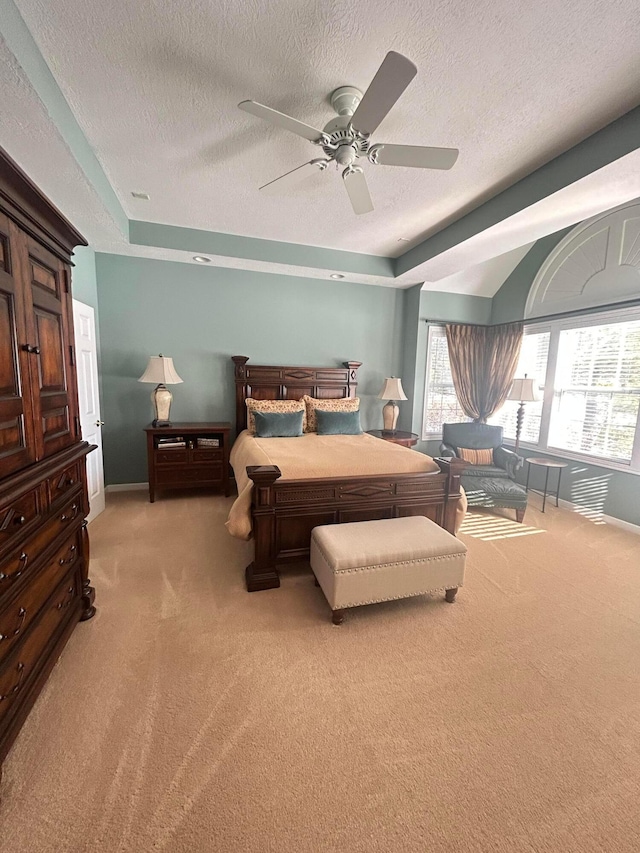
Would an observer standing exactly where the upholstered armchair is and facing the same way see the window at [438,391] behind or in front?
behind

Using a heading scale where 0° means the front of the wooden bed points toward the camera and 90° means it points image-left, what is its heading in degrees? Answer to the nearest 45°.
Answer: approximately 0°

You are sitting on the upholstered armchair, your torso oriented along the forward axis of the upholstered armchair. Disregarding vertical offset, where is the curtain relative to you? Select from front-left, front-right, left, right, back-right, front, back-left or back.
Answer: back

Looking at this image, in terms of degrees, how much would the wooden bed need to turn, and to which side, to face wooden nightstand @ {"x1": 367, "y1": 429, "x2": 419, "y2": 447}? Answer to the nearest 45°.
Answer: approximately 180°

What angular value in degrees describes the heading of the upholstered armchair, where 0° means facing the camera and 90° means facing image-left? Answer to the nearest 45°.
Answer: approximately 0°

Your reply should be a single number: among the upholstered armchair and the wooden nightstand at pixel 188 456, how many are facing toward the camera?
2

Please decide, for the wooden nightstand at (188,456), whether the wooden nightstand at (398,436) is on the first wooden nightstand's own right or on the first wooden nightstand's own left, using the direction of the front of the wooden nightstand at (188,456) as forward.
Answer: on the first wooden nightstand's own left

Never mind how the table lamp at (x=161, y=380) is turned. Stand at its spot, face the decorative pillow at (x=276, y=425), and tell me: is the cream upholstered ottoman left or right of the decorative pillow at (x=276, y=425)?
right

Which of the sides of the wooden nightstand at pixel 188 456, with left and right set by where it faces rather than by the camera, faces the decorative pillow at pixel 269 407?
left

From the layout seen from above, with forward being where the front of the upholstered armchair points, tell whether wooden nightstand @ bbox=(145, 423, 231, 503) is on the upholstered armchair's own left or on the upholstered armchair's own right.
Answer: on the upholstered armchair's own right
